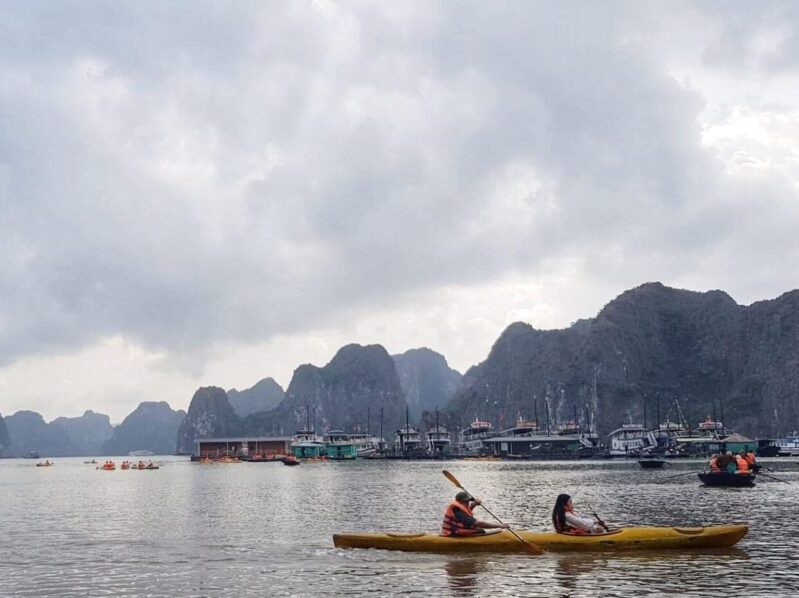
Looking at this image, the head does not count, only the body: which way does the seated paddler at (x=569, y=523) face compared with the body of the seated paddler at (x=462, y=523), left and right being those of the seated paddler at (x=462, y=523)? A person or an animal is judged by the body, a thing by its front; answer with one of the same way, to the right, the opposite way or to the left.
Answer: the same way

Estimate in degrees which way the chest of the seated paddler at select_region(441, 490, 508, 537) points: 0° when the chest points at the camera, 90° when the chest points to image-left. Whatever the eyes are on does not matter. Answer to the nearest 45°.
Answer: approximately 270°

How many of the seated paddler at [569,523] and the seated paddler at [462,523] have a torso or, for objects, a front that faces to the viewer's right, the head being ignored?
2

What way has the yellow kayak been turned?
to the viewer's right

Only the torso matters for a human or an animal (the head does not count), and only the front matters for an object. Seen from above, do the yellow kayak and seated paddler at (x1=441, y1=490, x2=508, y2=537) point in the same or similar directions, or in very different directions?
same or similar directions

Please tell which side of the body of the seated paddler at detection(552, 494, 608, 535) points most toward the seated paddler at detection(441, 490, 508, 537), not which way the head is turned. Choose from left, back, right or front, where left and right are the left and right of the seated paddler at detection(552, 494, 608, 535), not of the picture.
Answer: back

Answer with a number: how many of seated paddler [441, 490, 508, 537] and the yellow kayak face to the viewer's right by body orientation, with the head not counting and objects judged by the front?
2

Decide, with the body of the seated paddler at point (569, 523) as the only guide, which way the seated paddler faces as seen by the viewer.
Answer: to the viewer's right

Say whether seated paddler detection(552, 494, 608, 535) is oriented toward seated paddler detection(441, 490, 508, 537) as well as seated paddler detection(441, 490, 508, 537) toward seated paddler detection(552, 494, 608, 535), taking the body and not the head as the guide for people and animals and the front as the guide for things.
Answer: no
